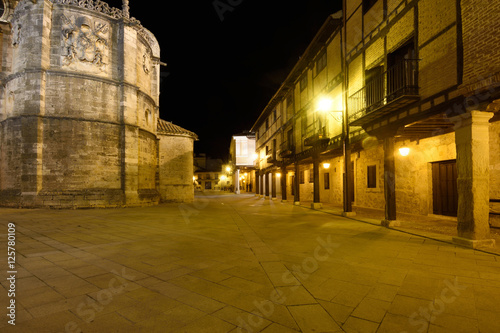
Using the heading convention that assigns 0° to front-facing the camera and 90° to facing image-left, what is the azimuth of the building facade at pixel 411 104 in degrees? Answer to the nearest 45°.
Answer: approximately 45°

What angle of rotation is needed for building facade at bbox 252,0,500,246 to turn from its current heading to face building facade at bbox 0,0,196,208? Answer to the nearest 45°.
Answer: approximately 45° to its right
